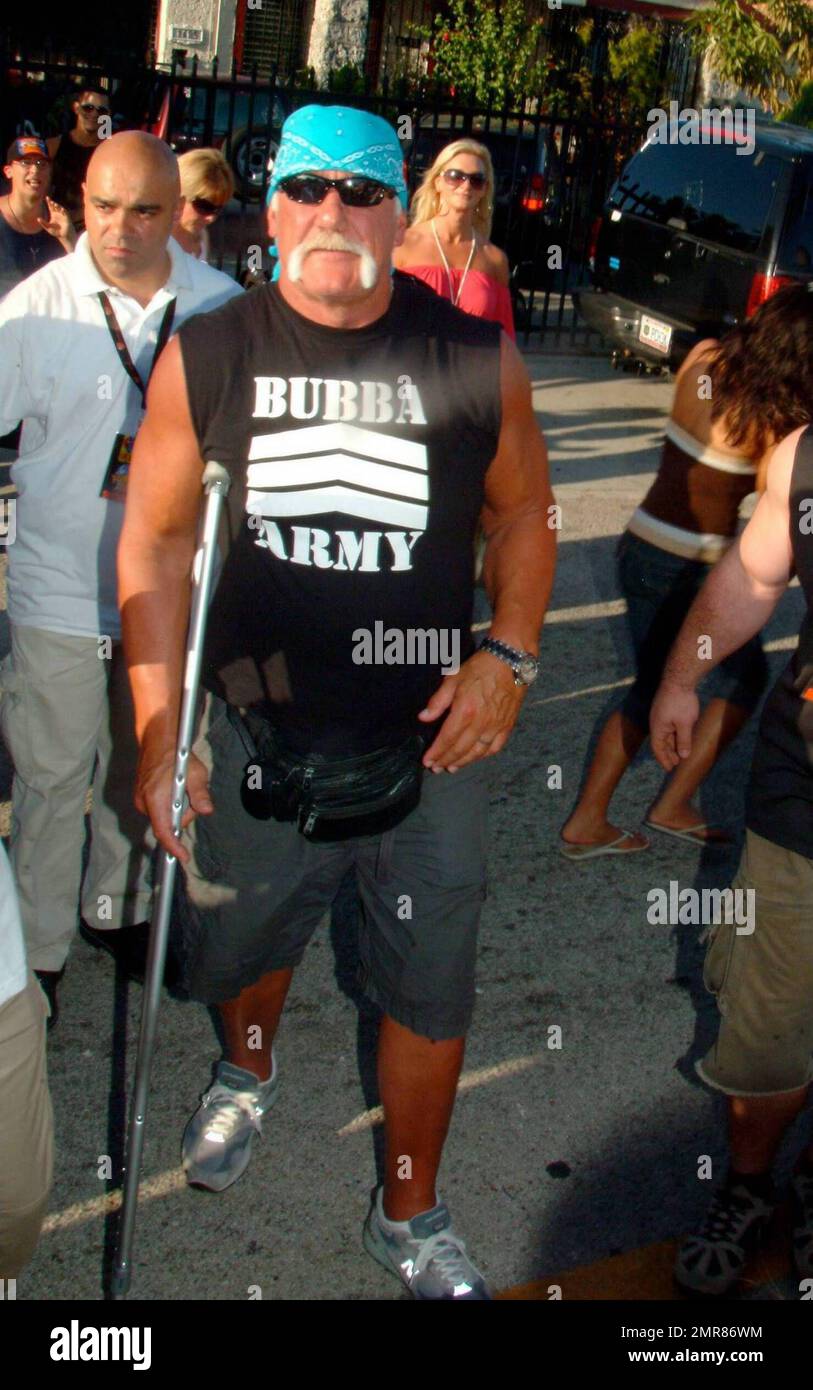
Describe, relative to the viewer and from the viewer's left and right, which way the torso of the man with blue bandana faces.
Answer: facing the viewer

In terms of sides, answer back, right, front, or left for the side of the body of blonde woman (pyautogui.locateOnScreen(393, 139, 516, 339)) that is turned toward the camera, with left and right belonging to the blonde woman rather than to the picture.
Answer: front

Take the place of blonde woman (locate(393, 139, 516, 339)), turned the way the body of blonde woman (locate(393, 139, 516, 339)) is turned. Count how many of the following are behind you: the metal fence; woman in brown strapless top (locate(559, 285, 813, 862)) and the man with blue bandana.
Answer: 1

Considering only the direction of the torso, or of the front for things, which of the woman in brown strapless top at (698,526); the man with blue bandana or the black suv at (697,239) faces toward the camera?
the man with blue bandana

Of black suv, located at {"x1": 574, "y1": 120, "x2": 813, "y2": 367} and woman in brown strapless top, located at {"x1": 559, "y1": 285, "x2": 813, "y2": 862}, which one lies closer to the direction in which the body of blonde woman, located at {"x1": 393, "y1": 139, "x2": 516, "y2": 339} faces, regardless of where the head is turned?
the woman in brown strapless top

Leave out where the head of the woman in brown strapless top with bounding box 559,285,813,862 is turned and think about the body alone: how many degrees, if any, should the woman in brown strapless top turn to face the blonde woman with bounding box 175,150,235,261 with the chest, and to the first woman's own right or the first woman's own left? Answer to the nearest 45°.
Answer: approximately 90° to the first woman's own left

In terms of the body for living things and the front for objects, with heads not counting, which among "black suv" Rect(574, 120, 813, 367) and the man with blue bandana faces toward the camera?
the man with blue bandana

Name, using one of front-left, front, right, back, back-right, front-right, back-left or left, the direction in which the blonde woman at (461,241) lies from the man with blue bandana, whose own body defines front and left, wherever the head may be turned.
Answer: back

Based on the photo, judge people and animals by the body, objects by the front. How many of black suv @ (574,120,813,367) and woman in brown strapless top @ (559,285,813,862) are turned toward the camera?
0

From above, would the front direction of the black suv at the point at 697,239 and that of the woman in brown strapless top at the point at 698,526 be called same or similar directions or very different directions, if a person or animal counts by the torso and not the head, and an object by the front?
same or similar directions

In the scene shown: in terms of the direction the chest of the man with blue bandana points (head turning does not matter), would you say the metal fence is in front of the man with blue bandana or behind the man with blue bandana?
behind

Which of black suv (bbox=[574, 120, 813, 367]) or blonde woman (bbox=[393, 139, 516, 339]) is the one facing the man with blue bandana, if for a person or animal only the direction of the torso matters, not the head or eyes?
the blonde woman

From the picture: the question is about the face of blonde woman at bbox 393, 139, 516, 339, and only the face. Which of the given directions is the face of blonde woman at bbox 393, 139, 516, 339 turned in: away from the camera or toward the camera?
toward the camera

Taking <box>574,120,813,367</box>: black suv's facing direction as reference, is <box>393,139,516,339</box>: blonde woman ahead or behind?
behind

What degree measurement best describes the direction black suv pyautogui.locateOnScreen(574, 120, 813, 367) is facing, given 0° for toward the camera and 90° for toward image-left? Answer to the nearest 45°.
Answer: approximately 225°

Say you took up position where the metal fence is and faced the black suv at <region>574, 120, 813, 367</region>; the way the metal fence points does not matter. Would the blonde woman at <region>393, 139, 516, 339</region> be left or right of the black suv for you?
right

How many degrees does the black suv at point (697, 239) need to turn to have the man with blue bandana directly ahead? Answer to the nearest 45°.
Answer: approximately 135° to its right

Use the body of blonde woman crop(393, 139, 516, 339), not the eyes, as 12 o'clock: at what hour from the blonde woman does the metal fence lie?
The metal fence is roughly at 6 o'clock from the blonde woman.
